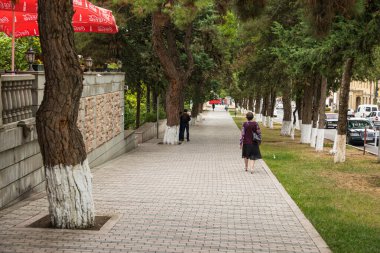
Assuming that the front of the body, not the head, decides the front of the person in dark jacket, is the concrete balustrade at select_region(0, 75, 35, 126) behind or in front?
behind

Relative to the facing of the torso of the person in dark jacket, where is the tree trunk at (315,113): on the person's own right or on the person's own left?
on the person's own right

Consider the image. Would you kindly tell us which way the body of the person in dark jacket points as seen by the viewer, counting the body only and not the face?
away from the camera

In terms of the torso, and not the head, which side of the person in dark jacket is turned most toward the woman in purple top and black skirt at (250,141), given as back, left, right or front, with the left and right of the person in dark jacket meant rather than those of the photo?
back
